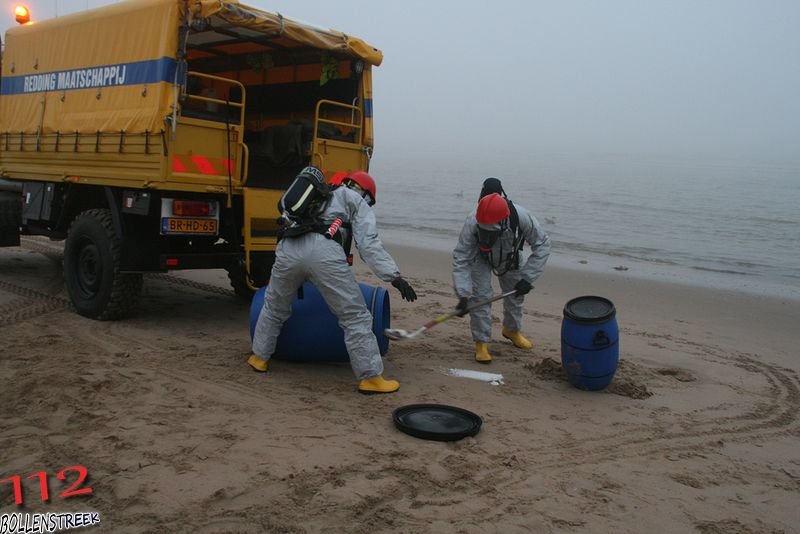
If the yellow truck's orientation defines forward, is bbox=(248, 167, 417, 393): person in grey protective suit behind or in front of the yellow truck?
behind

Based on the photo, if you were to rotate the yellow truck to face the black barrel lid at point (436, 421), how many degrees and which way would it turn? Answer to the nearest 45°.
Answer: approximately 180°

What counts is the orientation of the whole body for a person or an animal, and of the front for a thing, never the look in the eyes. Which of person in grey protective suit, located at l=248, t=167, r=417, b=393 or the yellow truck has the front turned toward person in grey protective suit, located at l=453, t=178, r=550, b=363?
person in grey protective suit, located at l=248, t=167, r=417, b=393

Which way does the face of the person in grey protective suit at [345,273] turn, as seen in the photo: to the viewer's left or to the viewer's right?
to the viewer's right

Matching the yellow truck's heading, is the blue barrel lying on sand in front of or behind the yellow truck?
behind

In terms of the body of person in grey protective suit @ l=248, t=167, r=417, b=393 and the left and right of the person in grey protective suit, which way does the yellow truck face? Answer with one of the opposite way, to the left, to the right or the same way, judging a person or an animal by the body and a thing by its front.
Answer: to the left

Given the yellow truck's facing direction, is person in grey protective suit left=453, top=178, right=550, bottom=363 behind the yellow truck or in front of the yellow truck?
behind

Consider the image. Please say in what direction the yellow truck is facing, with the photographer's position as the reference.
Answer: facing away from the viewer and to the left of the viewer

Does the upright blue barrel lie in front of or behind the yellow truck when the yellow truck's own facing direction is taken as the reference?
behind

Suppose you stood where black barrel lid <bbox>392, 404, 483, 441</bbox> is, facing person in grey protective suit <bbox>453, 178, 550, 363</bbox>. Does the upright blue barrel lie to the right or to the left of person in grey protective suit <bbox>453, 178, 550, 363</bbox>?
right

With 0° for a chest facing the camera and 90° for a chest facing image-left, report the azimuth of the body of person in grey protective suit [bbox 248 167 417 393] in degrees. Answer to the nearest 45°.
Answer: approximately 225°

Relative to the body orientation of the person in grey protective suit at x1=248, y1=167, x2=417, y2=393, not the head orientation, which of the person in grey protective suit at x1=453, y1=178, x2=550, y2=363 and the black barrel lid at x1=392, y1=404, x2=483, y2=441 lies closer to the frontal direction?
the person in grey protective suit

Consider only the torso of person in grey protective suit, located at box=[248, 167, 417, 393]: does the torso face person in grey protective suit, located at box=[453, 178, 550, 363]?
yes

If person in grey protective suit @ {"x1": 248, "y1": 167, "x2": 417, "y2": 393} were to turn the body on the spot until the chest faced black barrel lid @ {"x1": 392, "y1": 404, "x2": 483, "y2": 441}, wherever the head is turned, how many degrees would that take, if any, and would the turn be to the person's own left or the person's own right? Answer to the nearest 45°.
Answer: approximately 90° to the person's own right
